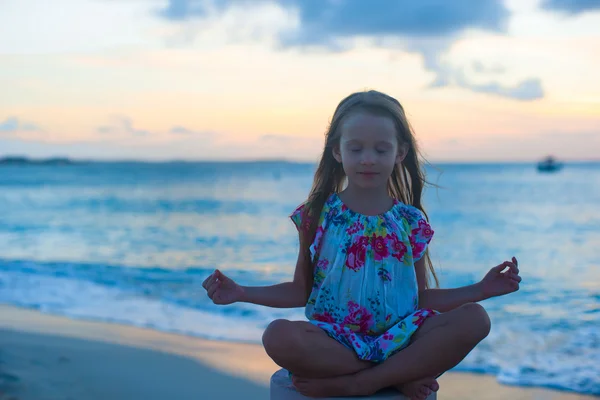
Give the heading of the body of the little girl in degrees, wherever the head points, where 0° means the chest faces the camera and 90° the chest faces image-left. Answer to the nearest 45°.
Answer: approximately 0°
